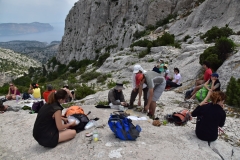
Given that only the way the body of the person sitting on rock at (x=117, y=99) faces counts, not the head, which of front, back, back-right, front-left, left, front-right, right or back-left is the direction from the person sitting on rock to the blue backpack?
front-right

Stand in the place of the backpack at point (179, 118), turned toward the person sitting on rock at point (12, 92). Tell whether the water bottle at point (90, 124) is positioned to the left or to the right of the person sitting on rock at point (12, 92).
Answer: left

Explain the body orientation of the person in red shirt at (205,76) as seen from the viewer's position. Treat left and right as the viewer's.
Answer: facing to the left of the viewer
